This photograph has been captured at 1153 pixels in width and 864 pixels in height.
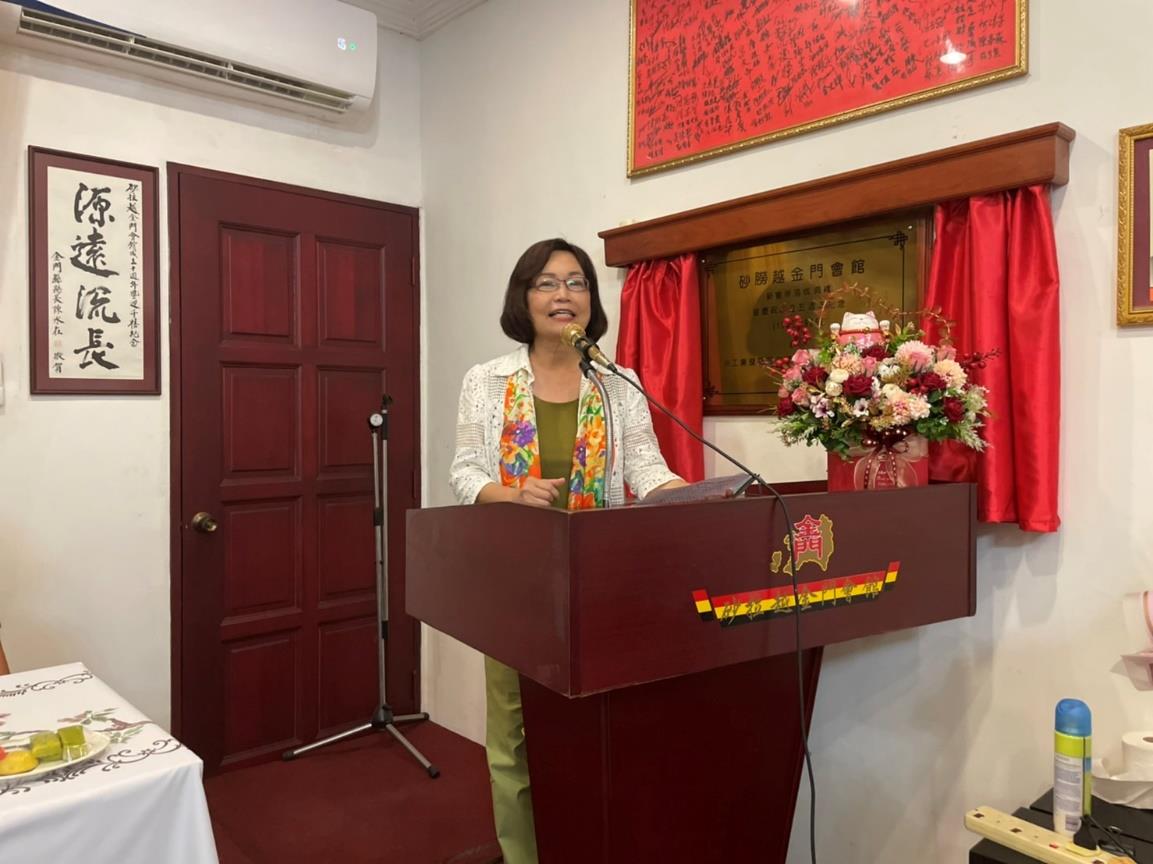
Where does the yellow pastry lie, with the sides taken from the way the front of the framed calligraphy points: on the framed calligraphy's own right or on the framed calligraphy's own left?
on the framed calligraphy's own right

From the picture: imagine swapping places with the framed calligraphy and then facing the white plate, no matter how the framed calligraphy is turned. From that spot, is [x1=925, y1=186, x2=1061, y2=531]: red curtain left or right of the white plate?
left
